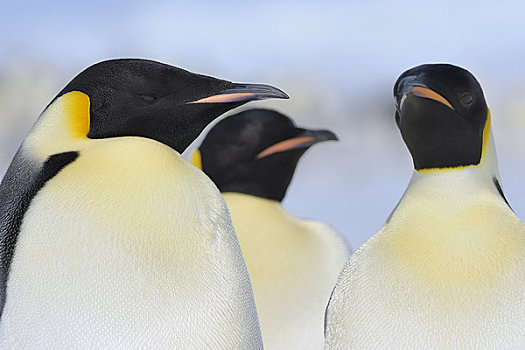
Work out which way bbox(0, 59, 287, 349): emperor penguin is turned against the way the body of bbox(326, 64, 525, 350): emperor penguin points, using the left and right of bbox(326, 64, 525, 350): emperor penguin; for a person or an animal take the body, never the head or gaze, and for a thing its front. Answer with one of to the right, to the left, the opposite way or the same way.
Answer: to the left

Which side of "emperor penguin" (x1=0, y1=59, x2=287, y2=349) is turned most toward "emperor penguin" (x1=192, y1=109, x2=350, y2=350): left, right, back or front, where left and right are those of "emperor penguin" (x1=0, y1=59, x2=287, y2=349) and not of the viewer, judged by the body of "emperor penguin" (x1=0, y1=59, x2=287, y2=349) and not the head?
left

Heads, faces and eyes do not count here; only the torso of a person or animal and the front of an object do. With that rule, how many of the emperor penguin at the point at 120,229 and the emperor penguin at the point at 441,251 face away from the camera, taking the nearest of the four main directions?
0

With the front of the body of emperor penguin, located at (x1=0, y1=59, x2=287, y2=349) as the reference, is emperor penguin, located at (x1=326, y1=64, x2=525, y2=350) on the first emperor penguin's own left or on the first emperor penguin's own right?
on the first emperor penguin's own left

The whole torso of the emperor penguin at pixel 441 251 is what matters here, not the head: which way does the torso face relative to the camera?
toward the camera

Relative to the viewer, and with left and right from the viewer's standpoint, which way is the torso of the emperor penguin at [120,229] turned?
facing the viewer and to the right of the viewer

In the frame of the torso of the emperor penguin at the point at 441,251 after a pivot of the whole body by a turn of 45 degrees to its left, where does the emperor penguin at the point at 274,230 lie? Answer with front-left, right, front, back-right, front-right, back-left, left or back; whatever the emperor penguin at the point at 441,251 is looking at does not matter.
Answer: back

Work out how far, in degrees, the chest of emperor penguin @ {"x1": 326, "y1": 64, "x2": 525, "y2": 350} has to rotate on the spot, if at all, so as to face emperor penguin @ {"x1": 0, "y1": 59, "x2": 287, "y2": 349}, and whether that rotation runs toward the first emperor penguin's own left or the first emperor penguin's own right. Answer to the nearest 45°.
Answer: approximately 45° to the first emperor penguin's own right
